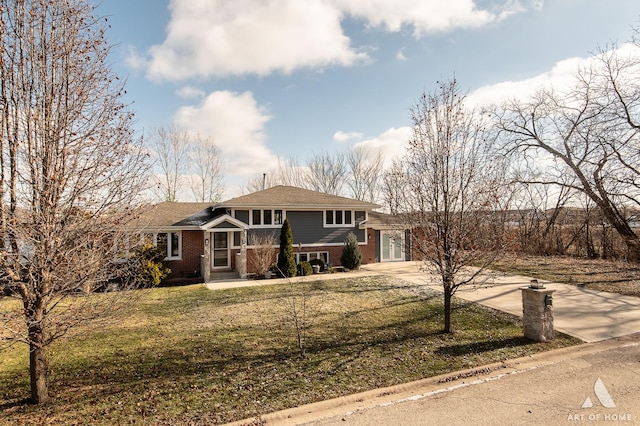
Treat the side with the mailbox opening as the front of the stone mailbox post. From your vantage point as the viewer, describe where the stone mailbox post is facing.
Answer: facing the viewer and to the right of the viewer

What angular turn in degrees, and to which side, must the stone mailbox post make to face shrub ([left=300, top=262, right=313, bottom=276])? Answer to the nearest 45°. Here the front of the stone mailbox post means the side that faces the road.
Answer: approximately 180°

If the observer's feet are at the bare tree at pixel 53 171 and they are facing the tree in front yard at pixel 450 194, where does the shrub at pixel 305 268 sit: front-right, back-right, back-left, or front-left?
front-left

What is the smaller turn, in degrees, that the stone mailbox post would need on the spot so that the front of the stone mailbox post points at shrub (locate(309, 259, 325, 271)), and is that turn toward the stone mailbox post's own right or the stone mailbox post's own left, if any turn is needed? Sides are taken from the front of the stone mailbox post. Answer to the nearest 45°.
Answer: approximately 180°

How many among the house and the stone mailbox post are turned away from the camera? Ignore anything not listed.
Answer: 0

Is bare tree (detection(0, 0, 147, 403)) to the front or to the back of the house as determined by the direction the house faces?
to the front

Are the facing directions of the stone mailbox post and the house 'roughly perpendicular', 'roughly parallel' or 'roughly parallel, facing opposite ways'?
roughly parallel

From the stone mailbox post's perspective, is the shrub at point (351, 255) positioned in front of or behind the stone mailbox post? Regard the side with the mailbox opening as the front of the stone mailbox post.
behind

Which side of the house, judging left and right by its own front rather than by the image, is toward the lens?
front

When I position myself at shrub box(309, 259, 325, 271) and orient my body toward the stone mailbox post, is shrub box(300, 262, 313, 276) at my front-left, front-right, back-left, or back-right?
front-right
